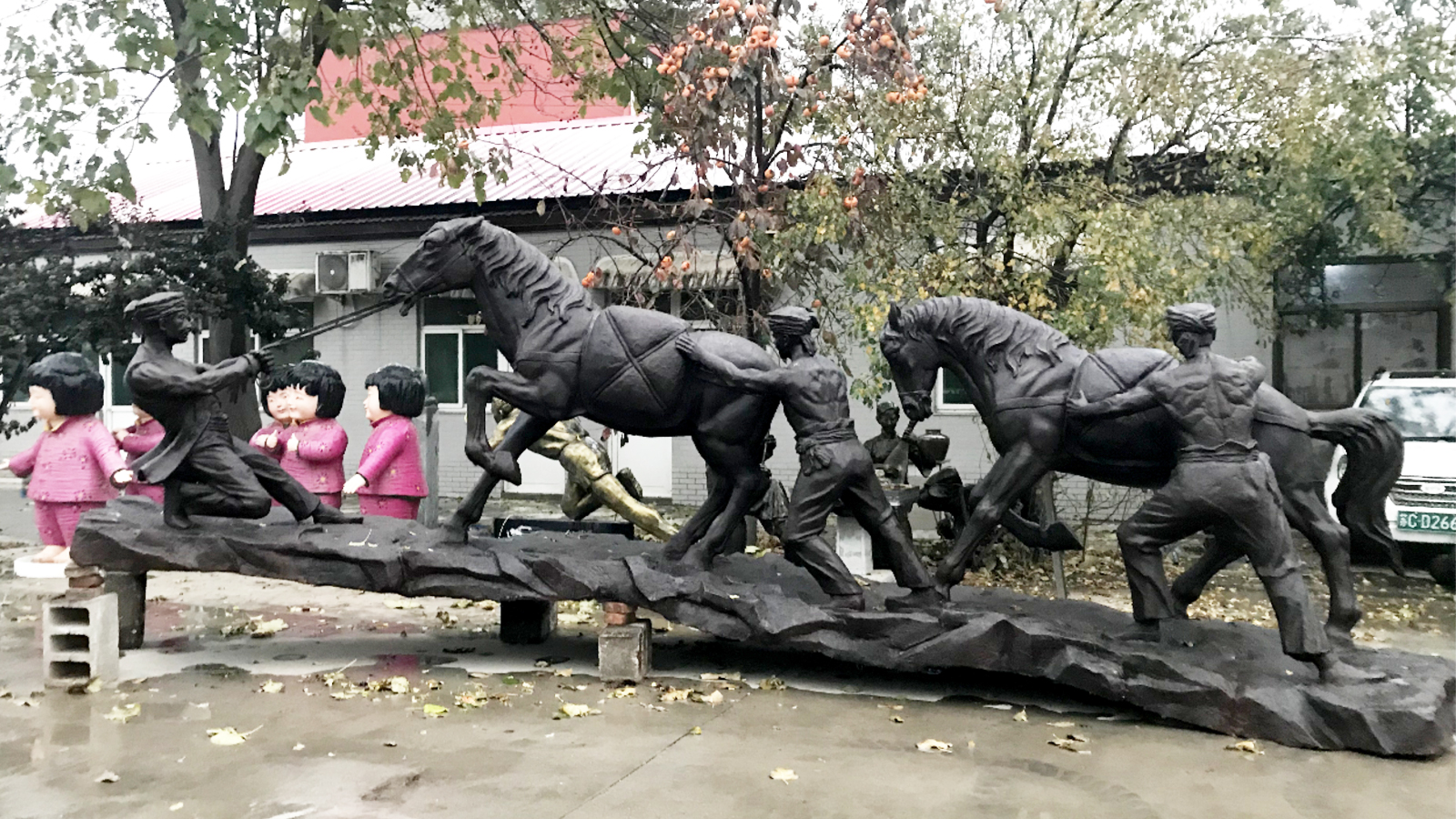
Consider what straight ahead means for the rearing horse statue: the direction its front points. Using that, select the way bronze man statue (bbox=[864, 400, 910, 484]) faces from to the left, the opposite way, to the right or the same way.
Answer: to the left

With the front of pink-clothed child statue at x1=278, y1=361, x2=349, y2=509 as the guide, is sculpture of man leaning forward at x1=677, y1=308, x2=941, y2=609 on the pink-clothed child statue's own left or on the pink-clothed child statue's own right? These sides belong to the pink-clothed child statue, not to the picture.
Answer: on the pink-clothed child statue's own left

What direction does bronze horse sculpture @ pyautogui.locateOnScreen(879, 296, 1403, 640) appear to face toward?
to the viewer's left

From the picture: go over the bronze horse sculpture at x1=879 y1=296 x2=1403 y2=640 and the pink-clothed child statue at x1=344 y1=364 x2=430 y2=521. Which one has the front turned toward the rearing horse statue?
the bronze horse sculpture

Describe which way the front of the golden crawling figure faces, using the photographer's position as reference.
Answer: facing to the left of the viewer

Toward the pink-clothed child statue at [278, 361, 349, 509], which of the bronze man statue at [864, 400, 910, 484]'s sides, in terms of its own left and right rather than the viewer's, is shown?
right

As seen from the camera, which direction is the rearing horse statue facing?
to the viewer's left

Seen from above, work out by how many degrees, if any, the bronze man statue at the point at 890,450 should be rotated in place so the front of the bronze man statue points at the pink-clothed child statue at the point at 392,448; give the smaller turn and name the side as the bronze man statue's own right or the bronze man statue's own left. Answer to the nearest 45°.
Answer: approximately 45° to the bronze man statue's own right
